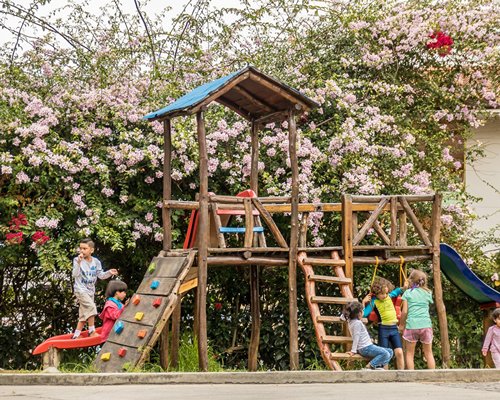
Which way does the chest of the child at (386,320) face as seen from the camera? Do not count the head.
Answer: toward the camera

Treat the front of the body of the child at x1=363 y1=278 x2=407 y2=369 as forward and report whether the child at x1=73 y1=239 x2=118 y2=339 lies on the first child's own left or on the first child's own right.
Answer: on the first child's own right

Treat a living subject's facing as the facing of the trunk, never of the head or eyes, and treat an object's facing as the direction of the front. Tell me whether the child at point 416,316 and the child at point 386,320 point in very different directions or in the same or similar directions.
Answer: very different directions

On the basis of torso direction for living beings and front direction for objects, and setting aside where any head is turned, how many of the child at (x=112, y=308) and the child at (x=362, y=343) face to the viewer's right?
2

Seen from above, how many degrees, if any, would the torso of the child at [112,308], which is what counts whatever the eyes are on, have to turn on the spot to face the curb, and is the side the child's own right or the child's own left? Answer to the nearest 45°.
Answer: approximately 45° to the child's own right

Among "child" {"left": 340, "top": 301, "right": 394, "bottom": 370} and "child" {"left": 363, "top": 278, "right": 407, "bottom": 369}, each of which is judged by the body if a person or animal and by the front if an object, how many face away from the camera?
0

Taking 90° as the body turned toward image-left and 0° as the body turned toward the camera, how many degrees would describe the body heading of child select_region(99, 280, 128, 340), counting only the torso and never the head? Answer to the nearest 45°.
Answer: approximately 270°

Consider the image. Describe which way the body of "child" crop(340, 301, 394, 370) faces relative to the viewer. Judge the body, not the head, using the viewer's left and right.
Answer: facing to the right of the viewer

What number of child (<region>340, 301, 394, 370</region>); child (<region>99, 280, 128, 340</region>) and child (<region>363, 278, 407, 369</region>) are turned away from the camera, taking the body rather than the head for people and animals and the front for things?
0

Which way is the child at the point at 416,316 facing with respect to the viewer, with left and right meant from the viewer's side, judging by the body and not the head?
facing away from the viewer

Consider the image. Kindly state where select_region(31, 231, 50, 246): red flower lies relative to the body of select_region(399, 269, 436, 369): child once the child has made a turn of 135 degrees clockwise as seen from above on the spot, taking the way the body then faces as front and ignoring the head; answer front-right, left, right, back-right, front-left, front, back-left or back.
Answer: back-right

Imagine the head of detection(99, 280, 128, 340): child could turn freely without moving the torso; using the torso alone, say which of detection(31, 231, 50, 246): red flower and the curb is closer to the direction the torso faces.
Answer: the curb
